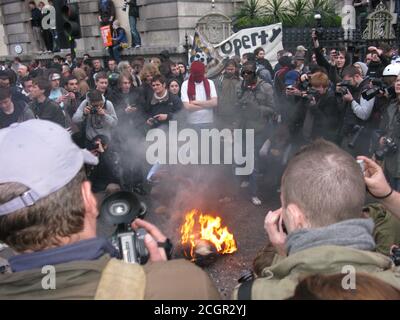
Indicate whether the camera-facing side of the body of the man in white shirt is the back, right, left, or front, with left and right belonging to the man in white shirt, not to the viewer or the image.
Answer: front

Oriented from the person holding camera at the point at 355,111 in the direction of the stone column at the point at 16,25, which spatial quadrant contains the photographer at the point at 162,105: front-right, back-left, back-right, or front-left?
front-left

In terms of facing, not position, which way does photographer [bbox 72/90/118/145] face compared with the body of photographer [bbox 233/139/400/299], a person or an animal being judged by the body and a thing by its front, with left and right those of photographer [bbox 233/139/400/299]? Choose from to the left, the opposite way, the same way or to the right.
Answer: the opposite way

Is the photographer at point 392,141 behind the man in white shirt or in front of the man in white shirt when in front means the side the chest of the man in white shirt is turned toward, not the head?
in front

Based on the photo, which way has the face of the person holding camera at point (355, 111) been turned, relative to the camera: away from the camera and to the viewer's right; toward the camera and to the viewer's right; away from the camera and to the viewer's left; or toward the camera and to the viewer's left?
toward the camera and to the viewer's left

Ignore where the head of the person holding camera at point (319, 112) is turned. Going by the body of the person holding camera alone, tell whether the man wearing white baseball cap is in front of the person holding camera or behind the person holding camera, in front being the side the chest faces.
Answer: in front

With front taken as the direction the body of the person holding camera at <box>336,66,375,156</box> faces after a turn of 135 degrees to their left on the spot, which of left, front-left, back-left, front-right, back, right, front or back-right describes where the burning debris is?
back-right

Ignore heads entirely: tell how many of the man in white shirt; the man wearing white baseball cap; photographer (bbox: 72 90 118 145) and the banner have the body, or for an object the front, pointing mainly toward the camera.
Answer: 3

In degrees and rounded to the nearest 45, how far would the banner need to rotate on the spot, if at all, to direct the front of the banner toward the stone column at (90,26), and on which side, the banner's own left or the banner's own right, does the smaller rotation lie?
approximately 135° to the banner's own right

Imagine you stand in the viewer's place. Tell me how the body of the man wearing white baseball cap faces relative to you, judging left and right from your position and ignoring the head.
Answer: facing away from the viewer and to the right of the viewer

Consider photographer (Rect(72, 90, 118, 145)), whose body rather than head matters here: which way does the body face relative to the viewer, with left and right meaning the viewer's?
facing the viewer

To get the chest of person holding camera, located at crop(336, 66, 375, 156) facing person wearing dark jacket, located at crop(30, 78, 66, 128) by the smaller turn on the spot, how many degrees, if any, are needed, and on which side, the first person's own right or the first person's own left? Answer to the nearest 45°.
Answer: approximately 45° to the first person's own right

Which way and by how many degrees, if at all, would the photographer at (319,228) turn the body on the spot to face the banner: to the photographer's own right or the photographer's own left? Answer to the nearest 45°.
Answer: approximately 45° to the photographer's own right

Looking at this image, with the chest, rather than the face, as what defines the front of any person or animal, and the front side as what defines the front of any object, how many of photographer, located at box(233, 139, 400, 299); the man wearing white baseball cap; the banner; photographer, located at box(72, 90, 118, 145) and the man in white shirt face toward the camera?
3

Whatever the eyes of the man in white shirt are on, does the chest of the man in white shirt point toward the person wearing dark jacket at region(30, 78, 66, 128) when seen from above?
no

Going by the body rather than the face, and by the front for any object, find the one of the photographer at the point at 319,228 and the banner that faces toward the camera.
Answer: the banner

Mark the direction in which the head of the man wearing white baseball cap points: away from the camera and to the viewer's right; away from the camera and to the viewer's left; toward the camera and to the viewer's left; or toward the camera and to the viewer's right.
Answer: away from the camera and to the viewer's right

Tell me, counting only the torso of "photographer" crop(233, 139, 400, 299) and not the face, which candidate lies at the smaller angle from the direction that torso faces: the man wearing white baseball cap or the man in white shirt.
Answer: the man in white shirt

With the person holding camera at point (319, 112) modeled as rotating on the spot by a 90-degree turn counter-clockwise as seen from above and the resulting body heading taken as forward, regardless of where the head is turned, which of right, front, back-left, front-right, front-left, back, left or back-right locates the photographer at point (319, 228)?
front-right
